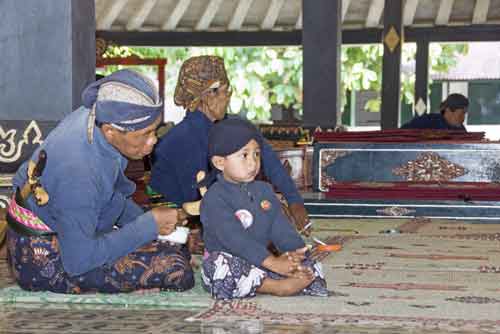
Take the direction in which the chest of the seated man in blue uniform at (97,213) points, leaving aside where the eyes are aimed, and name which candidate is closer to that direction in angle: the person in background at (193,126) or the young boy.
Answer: the young boy

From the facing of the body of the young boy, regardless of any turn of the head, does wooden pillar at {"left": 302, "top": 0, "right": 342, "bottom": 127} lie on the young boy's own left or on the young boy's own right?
on the young boy's own left

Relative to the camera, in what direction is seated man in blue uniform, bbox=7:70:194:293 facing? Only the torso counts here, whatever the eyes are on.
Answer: to the viewer's right

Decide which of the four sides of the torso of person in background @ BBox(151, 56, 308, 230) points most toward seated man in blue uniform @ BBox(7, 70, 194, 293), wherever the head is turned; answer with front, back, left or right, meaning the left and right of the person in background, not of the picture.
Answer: back

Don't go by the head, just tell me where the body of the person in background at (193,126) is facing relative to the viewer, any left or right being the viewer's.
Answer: facing to the right of the viewer

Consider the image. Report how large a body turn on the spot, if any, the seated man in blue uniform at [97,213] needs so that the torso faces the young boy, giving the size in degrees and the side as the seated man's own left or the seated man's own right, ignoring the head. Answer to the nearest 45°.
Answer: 0° — they already face them

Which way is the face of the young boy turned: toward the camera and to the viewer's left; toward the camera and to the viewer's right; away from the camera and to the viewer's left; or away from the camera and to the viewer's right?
toward the camera and to the viewer's right

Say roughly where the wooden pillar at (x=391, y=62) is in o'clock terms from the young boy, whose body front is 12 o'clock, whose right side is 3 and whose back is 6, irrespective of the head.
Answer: The wooden pillar is roughly at 8 o'clock from the young boy.

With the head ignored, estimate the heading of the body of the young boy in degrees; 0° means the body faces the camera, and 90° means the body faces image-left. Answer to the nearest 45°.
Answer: approximately 315°

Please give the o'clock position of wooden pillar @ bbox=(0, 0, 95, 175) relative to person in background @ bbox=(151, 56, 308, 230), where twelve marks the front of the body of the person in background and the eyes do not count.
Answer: The wooden pillar is roughly at 6 o'clock from the person in background.

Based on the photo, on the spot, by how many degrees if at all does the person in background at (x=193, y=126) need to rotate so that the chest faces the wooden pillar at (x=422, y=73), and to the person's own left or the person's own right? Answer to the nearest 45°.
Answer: approximately 90° to the person's own left

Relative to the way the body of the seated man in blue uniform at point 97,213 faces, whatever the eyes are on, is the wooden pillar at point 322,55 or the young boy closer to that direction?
the young boy
